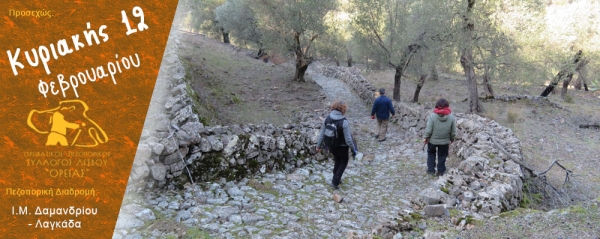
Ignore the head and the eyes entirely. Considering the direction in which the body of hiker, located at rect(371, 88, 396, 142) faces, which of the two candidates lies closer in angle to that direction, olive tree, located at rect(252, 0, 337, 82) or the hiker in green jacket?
the olive tree

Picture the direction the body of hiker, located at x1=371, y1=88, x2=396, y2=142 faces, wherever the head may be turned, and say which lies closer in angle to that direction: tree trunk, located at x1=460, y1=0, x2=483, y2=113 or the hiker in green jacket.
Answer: the tree trunk

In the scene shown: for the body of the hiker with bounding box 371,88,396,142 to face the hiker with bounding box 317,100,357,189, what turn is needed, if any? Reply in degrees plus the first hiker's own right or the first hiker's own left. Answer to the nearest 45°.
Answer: approximately 180°

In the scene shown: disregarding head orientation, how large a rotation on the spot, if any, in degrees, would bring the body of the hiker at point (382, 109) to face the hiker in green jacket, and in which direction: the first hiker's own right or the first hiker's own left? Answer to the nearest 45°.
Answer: approximately 180°

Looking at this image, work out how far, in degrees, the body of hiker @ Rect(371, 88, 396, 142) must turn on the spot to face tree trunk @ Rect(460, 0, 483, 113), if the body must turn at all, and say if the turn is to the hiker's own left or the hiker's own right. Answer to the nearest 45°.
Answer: approximately 45° to the hiker's own right

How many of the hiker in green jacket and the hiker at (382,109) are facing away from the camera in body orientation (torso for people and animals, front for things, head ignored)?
2

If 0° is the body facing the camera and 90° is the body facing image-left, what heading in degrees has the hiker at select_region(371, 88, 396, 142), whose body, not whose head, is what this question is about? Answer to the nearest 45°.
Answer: approximately 180°

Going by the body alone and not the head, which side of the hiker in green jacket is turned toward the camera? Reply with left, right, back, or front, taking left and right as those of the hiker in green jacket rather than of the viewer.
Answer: back
